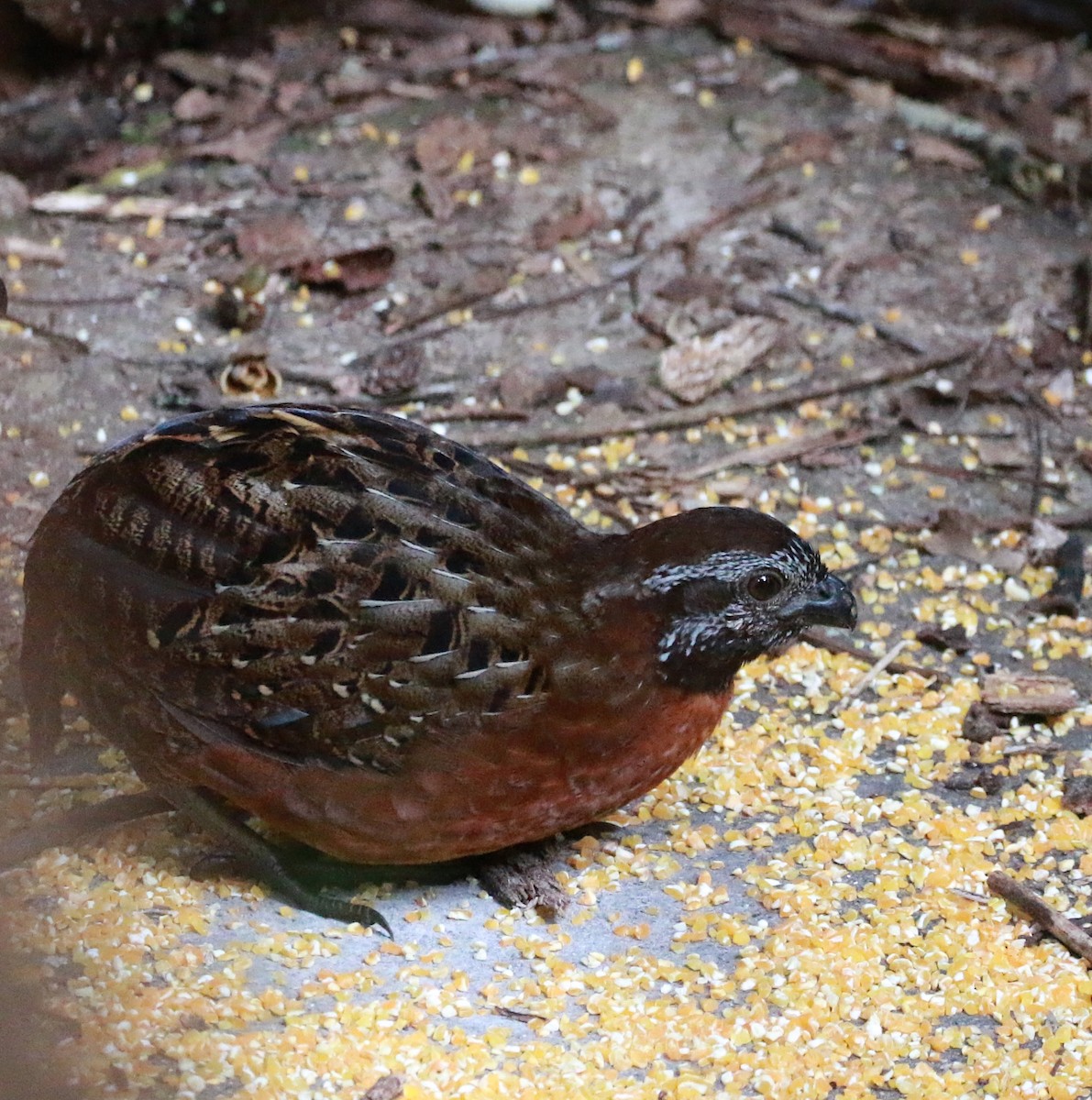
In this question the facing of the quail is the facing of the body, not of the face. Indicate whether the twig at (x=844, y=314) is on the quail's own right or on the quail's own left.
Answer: on the quail's own left

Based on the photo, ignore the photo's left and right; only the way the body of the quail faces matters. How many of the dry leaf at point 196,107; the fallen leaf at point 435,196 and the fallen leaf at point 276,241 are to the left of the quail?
3

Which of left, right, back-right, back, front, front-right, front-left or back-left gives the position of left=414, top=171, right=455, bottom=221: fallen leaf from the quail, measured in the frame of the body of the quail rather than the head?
left

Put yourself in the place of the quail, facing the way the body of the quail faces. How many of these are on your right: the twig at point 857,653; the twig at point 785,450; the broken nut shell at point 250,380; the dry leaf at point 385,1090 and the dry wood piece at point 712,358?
1

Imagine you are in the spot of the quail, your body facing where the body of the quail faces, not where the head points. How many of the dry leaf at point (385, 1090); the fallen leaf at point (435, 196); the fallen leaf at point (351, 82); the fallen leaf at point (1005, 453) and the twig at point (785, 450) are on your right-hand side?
1

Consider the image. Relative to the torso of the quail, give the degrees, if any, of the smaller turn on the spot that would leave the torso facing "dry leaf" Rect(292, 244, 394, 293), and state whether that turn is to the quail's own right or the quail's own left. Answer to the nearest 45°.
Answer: approximately 90° to the quail's own left

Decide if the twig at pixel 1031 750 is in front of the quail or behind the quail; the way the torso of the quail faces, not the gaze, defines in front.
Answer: in front

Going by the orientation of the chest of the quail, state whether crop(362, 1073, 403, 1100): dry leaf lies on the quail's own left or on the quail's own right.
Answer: on the quail's own right

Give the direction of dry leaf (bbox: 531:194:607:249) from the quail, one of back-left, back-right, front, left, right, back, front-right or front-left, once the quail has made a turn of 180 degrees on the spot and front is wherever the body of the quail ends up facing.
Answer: right

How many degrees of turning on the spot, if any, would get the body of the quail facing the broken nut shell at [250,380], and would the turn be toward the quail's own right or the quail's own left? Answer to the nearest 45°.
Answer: approximately 90° to the quail's own left

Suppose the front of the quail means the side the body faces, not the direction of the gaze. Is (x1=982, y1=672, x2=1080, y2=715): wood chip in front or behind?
in front

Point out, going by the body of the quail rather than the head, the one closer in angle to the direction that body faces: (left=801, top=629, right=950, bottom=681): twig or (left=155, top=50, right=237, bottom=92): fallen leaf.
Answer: the twig

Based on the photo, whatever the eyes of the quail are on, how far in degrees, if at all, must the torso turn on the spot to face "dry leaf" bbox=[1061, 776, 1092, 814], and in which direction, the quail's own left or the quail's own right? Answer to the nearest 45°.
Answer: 0° — it already faces it

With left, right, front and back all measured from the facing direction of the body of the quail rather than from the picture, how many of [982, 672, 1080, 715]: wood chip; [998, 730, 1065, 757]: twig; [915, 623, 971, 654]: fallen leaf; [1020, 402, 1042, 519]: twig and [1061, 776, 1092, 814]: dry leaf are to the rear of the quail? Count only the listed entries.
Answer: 0

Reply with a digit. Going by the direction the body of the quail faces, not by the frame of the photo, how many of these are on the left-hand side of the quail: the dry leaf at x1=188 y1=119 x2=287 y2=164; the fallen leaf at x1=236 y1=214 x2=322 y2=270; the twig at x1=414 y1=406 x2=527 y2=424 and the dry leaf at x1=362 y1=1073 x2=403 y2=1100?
3

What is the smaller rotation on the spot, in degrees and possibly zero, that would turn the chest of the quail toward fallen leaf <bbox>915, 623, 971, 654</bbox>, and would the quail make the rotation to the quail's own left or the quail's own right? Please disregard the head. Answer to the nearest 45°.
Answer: approximately 45° to the quail's own left

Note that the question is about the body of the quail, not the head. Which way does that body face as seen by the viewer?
to the viewer's right

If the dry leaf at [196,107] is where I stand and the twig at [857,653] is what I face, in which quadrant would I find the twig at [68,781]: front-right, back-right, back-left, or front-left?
front-right
